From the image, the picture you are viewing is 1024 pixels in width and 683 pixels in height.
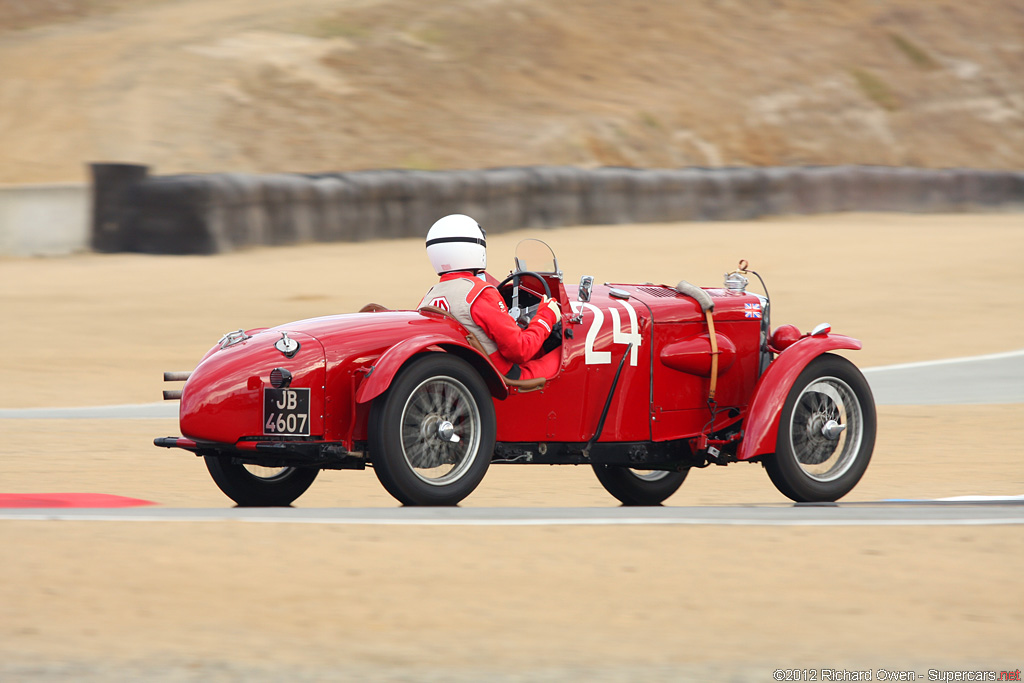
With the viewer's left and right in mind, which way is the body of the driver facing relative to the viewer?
facing away from the viewer and to the right of the viewer

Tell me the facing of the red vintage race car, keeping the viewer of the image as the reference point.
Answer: facing away from the viewer and to the right of the viewer

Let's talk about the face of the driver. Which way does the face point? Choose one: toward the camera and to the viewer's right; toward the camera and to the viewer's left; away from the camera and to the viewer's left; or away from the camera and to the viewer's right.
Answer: away from the camera and to the viewer's right
